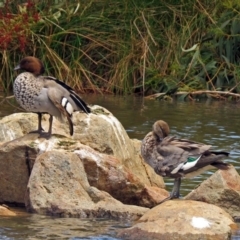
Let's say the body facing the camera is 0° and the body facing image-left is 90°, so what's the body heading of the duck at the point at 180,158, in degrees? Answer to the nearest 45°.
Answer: approximately 90°

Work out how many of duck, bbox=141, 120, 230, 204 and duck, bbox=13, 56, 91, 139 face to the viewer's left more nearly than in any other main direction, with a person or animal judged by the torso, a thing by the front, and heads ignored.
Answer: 2

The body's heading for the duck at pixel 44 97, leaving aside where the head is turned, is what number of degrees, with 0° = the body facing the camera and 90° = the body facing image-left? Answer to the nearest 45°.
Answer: approximately 90°

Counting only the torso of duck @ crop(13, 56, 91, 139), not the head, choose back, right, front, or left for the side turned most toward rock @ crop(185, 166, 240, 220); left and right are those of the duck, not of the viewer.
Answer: back

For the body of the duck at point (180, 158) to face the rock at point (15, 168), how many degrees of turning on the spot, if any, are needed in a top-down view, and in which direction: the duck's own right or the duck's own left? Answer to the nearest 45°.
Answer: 0° — it already faces it
